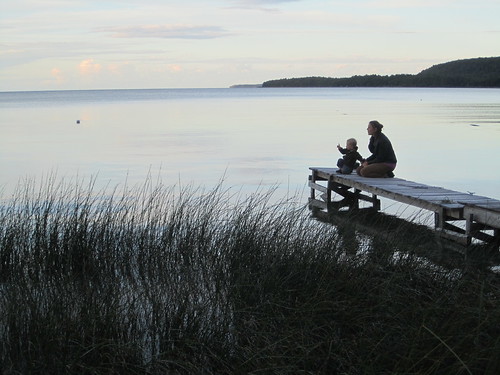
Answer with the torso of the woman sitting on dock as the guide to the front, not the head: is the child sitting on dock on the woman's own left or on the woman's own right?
on the woman's own right

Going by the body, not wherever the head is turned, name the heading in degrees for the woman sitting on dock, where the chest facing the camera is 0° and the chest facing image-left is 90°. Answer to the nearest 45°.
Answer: approximately 90°
